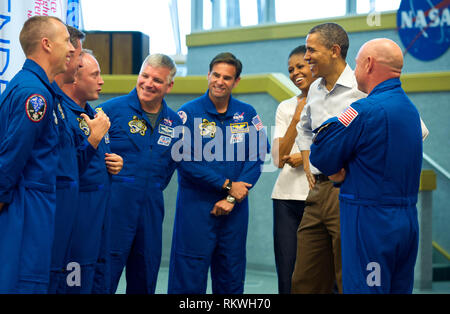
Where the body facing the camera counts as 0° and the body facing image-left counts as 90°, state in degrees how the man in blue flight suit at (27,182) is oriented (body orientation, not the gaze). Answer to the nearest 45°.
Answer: approximately 270°

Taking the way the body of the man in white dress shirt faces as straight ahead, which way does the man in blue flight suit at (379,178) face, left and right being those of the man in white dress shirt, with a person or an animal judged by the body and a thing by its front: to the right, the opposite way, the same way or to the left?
to the right

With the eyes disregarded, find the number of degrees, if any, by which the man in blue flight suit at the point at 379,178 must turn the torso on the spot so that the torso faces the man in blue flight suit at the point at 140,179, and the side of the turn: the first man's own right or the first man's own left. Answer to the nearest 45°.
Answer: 0° — they already face them

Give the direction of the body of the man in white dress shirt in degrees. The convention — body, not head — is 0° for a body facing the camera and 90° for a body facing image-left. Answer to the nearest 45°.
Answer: approximately 45°

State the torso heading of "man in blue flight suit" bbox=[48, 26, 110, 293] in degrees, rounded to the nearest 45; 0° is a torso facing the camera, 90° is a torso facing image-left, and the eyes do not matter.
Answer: approximately 270°

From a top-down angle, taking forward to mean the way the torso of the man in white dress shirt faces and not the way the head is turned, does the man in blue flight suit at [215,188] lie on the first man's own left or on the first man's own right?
on the first man's own right

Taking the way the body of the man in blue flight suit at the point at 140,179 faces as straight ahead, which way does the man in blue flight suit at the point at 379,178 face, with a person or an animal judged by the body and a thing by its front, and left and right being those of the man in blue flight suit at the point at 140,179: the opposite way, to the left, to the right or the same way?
the opposite way
